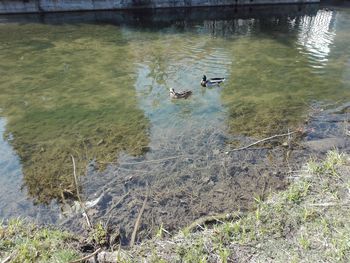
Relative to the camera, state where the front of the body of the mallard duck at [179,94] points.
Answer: to the viewer's left

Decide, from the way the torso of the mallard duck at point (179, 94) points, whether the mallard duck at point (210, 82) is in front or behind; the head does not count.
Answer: behind

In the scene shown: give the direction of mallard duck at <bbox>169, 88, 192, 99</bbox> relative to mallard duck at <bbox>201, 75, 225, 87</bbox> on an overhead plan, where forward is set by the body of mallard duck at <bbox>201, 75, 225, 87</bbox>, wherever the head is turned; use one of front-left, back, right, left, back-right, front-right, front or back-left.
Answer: front-left

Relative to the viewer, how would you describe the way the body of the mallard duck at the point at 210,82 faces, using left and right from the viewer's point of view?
facing to the left of the viewer

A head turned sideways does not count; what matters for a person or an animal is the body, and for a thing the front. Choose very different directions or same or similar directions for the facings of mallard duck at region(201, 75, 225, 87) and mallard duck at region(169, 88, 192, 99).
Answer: same or similar directions

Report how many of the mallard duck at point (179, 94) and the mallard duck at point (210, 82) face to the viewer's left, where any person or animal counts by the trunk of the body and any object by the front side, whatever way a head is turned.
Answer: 2
